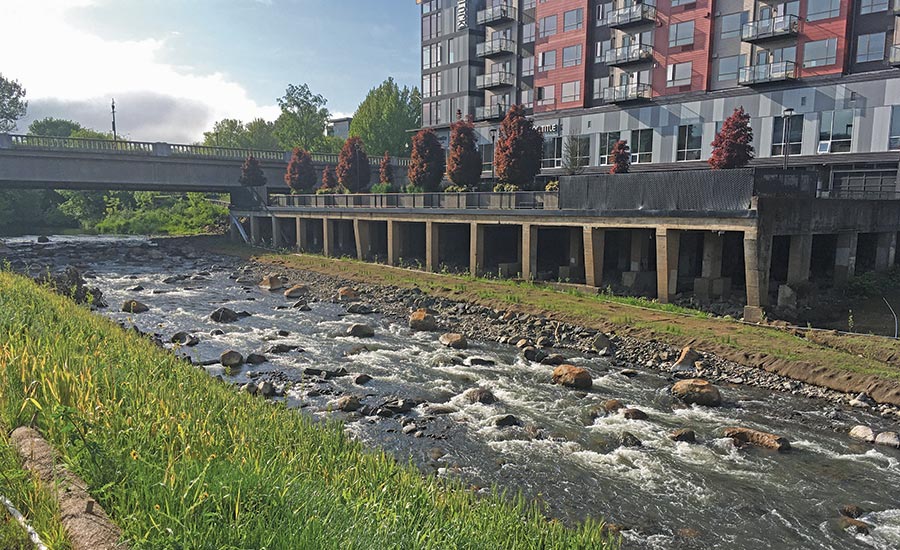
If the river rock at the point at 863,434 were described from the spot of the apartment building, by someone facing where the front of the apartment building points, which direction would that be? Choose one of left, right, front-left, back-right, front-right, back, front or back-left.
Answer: front-left

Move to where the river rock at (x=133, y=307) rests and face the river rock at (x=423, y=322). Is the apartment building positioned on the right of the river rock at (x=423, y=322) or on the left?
left

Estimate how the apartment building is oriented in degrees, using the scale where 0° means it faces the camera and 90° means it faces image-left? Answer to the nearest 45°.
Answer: approximately 45°

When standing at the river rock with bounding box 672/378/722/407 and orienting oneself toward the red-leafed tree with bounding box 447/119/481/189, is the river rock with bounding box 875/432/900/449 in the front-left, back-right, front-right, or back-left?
back-right

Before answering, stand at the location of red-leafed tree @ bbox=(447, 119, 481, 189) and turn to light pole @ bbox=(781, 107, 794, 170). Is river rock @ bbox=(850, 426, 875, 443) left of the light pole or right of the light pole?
right

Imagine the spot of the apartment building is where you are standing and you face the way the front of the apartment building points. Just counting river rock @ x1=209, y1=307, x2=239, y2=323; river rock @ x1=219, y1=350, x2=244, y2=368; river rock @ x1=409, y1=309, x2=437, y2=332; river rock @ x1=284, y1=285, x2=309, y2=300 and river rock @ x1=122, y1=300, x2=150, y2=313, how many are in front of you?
5

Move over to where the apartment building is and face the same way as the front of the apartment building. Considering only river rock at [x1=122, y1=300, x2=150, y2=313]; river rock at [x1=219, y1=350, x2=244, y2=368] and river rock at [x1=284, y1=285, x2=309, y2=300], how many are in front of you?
3

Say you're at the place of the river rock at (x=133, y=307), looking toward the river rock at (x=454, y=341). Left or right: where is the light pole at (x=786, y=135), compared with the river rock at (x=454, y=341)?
left

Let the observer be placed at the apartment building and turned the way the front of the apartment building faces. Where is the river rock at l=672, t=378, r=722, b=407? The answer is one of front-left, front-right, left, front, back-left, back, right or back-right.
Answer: front-left

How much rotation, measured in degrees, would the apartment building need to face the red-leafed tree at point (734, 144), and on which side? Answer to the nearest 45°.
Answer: approximately 45° to its left

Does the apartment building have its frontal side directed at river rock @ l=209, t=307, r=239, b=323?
yes

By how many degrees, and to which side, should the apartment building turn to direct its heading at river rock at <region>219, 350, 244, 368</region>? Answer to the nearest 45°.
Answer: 0° — it already faces it

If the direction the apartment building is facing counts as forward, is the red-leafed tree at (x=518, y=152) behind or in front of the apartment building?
in front

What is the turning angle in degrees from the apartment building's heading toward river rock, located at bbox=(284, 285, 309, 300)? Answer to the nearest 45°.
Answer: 0° — it already faces it

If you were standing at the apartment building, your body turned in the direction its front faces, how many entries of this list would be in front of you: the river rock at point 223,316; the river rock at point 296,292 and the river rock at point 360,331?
3
